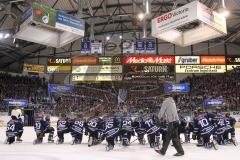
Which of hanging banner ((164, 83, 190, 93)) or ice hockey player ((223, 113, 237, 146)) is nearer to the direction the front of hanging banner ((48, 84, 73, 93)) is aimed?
the ice hockey player

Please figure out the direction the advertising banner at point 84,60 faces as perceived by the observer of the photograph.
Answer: facing the viewer

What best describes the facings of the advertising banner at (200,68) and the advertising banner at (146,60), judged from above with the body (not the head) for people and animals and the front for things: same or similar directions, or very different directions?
same or similar directions

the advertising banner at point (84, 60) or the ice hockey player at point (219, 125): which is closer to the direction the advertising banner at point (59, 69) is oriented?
the ice hockey player

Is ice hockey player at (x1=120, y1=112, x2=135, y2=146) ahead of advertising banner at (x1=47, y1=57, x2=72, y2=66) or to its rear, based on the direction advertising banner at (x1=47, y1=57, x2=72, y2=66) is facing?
ahead

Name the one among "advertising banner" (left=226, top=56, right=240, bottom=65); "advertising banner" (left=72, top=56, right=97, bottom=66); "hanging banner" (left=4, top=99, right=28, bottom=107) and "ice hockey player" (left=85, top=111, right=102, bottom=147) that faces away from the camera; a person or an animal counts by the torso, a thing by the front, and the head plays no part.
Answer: the ice hockey player

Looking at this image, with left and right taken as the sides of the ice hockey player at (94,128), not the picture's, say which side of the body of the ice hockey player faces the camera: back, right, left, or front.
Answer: back

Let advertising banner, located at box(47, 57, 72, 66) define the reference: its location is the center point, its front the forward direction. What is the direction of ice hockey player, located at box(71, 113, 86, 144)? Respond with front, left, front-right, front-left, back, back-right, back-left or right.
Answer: front

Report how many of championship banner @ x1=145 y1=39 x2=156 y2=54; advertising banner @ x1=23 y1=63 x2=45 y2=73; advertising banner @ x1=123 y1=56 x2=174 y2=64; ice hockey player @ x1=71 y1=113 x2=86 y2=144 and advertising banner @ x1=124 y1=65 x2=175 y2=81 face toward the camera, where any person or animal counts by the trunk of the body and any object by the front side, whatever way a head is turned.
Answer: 4

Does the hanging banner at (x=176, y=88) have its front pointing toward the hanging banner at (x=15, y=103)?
no

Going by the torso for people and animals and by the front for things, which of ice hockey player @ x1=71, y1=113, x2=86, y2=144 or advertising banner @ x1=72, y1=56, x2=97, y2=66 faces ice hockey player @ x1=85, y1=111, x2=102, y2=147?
the advertising banner

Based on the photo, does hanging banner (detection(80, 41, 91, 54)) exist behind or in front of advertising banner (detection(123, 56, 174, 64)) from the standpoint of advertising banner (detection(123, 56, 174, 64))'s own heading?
in front

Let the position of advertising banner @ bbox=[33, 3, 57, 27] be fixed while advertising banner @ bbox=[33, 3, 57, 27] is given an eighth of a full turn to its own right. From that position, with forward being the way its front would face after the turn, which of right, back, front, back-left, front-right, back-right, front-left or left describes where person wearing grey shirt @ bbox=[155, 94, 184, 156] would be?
front-left

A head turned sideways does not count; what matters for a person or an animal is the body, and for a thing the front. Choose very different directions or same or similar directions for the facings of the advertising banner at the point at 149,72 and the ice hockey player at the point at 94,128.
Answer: very different directions

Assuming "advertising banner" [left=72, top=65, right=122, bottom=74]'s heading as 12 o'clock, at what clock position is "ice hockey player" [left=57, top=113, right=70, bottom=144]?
The ice hockey player is roughly at 12 o'clock from the advertising banner.

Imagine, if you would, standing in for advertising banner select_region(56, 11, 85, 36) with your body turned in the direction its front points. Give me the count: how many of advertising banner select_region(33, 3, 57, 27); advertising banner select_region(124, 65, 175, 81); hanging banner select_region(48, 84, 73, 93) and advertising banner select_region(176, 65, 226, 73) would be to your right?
1

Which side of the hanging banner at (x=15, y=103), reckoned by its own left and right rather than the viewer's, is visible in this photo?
front

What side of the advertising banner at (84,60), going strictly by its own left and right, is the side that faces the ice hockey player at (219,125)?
front

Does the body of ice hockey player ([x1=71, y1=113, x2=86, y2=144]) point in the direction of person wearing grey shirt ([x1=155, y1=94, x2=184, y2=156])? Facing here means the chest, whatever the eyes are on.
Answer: no
